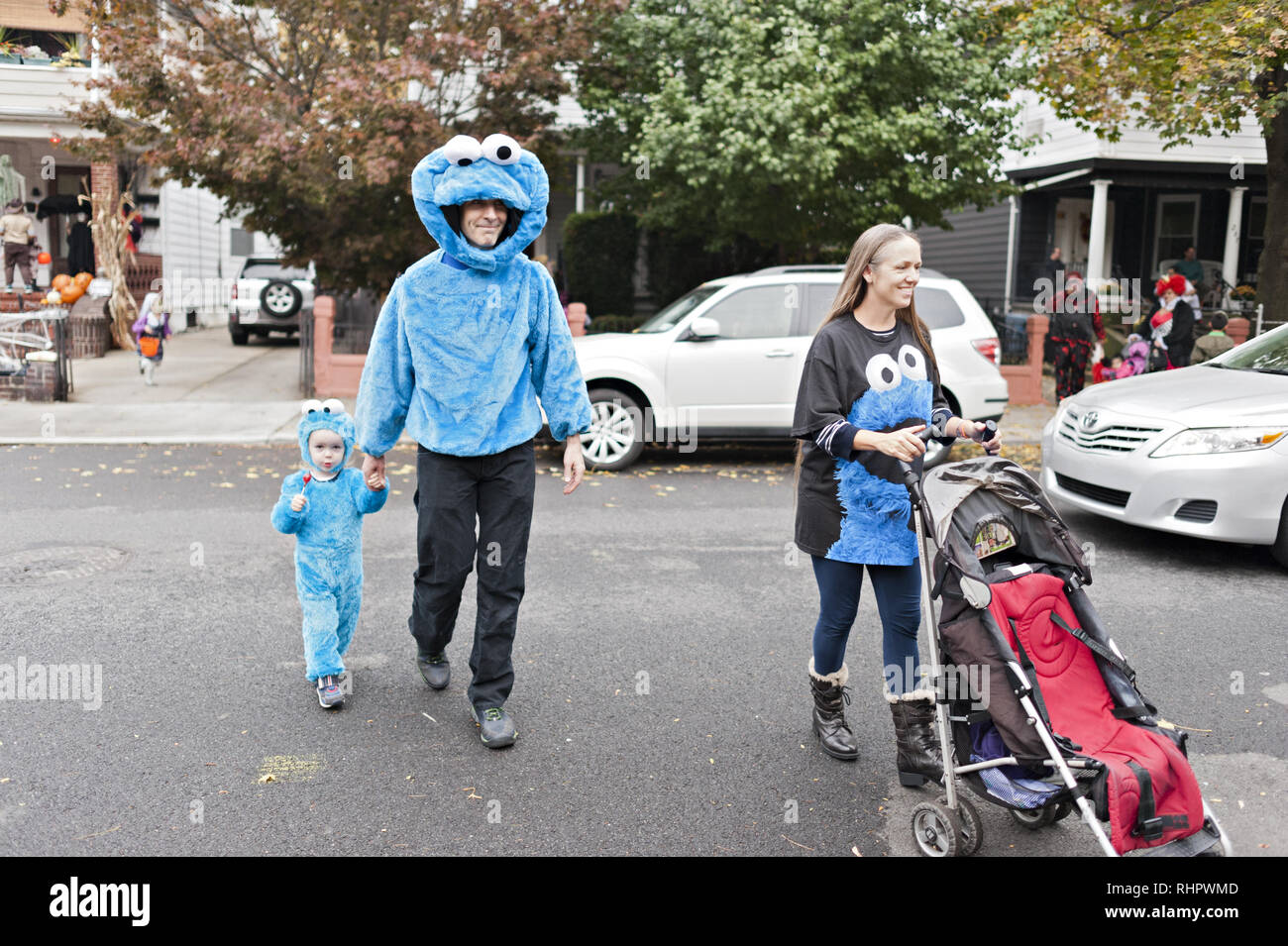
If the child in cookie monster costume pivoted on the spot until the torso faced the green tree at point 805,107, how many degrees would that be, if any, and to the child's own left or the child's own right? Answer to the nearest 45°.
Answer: approximately 135° to the child's own left

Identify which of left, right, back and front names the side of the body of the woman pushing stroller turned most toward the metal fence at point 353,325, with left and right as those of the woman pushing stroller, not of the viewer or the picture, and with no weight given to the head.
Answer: back

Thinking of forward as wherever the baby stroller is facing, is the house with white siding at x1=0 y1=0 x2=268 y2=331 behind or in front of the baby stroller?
behind

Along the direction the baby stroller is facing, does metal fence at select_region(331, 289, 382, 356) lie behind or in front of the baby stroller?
behind

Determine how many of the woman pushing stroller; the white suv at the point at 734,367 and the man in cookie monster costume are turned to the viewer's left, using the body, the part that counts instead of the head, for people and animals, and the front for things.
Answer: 1

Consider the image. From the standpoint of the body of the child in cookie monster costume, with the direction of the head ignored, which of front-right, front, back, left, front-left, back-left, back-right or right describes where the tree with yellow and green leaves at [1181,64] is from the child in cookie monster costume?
back-left

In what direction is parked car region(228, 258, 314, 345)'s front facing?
away from the camera

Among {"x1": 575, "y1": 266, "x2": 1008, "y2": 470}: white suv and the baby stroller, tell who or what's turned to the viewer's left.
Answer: the white suv

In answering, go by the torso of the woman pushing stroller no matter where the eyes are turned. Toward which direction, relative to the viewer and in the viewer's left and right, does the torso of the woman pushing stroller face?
facing the viewer and to the right of the viewer

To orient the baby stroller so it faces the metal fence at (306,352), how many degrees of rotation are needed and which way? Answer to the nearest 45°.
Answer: approximately 180°

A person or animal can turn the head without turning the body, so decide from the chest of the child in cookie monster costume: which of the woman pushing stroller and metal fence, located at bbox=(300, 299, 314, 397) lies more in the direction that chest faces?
the woman pushing stroller

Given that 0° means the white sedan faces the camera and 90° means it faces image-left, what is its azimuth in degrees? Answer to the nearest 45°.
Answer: approximately 45°
